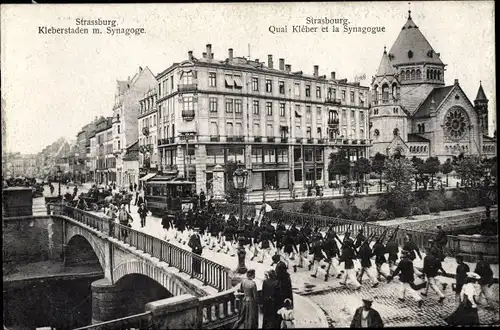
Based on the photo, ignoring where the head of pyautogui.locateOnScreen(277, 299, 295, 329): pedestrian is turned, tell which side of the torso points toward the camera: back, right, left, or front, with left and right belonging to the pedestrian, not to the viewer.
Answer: back

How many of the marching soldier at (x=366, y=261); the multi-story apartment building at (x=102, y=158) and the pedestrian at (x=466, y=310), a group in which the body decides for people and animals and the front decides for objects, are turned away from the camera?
1

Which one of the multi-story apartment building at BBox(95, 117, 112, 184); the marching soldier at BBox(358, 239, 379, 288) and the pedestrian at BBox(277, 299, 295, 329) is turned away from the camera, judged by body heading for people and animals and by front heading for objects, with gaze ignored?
the pedestrian

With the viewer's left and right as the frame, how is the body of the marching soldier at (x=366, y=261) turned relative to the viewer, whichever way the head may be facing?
facing the viewer and to the right of the viewer

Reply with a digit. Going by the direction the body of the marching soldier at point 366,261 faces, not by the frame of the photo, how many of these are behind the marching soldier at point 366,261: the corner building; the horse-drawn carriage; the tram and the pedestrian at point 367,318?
3

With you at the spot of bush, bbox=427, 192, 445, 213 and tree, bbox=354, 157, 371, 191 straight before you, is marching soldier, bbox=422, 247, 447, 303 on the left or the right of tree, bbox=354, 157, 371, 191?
left
